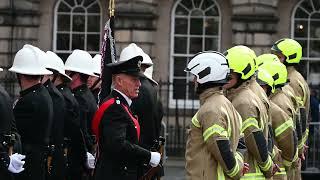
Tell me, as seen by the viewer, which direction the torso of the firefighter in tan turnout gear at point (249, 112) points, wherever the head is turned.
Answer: to the viewer's left

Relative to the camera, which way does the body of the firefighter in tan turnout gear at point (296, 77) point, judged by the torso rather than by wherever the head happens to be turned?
to the viewer's left

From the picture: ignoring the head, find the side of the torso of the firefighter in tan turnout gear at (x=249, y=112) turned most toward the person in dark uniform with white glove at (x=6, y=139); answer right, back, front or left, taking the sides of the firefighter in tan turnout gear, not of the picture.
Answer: front

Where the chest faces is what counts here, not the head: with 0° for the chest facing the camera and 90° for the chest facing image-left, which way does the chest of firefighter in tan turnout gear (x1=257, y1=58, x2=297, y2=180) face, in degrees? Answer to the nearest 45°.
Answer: approximately 90°

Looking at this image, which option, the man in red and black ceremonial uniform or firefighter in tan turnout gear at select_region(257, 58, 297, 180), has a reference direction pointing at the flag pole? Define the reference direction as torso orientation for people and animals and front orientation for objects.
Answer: the firefighter in tan turnout gear

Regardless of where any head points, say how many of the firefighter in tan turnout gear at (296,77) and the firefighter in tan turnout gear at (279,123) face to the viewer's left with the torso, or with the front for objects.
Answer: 2

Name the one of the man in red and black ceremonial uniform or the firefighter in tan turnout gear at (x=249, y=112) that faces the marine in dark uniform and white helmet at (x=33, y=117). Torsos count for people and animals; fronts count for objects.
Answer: the firefighter in tan turnout gear

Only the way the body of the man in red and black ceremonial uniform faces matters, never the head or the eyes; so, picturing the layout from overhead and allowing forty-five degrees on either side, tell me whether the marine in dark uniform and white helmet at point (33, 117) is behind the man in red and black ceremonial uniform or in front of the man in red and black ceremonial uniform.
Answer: behind

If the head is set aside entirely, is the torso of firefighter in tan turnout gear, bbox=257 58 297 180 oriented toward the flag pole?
yes

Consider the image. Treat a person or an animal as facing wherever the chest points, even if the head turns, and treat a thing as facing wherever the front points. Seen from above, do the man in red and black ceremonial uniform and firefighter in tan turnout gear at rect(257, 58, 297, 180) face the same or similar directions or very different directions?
very different directions
